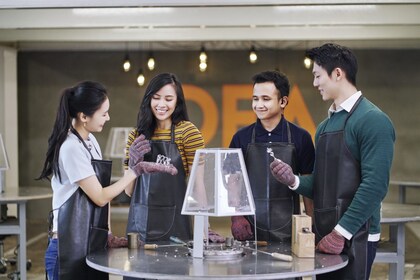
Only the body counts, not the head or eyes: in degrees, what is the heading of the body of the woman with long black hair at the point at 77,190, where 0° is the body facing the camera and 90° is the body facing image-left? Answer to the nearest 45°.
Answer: approximately 270°

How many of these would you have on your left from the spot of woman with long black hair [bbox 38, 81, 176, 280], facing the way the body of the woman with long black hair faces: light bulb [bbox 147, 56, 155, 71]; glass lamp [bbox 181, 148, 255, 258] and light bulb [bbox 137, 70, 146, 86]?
2

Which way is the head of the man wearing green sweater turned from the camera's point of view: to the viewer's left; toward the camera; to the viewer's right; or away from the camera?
to the viewer's left

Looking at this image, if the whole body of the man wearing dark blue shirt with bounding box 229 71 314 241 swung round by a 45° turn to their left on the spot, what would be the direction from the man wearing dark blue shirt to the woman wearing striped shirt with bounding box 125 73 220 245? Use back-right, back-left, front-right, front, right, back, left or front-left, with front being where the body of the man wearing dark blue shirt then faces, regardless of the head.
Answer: back-right

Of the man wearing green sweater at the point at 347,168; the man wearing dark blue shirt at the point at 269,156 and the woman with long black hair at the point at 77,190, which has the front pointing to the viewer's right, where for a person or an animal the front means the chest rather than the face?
the woman with long black hair

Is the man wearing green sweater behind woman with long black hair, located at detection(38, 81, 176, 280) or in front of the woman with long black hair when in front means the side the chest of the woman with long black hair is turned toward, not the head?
in front

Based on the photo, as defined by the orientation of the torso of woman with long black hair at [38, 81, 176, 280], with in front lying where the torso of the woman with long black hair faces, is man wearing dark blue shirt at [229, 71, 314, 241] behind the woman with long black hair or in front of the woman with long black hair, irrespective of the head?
in front

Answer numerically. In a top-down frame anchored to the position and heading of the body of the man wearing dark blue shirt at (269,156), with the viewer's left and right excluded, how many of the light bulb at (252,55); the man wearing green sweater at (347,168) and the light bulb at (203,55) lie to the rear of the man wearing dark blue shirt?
2

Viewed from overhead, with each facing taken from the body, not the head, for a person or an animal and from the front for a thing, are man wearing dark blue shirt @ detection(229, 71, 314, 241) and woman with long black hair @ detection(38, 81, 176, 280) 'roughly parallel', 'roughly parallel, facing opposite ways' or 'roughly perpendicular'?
roughly perpendicular

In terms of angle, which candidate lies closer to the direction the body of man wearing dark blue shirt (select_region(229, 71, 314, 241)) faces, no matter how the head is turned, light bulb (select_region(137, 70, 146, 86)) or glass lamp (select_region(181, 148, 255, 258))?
the glass lamp

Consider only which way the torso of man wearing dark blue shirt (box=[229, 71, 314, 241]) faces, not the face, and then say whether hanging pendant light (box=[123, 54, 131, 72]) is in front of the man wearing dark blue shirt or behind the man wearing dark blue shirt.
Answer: behind

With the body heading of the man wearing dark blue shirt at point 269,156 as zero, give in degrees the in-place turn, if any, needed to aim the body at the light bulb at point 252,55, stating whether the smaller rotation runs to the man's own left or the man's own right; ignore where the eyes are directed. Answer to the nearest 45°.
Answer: approximately 180°

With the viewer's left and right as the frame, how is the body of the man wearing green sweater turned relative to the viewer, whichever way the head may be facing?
facing the viewer and to the left of the viewer

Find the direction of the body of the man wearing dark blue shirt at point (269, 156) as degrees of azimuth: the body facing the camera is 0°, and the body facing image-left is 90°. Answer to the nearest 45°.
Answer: approximately 0°

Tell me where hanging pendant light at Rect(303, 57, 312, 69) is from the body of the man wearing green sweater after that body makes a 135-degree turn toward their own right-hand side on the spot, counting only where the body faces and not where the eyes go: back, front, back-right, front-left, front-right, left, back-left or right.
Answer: front

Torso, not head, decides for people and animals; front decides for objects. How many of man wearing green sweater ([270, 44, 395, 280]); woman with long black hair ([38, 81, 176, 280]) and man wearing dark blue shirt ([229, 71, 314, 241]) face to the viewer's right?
1

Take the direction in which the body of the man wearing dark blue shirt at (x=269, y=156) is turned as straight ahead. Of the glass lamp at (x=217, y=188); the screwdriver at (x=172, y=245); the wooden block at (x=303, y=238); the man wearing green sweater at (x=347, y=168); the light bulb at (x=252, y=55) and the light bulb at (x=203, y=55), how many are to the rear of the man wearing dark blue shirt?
2
